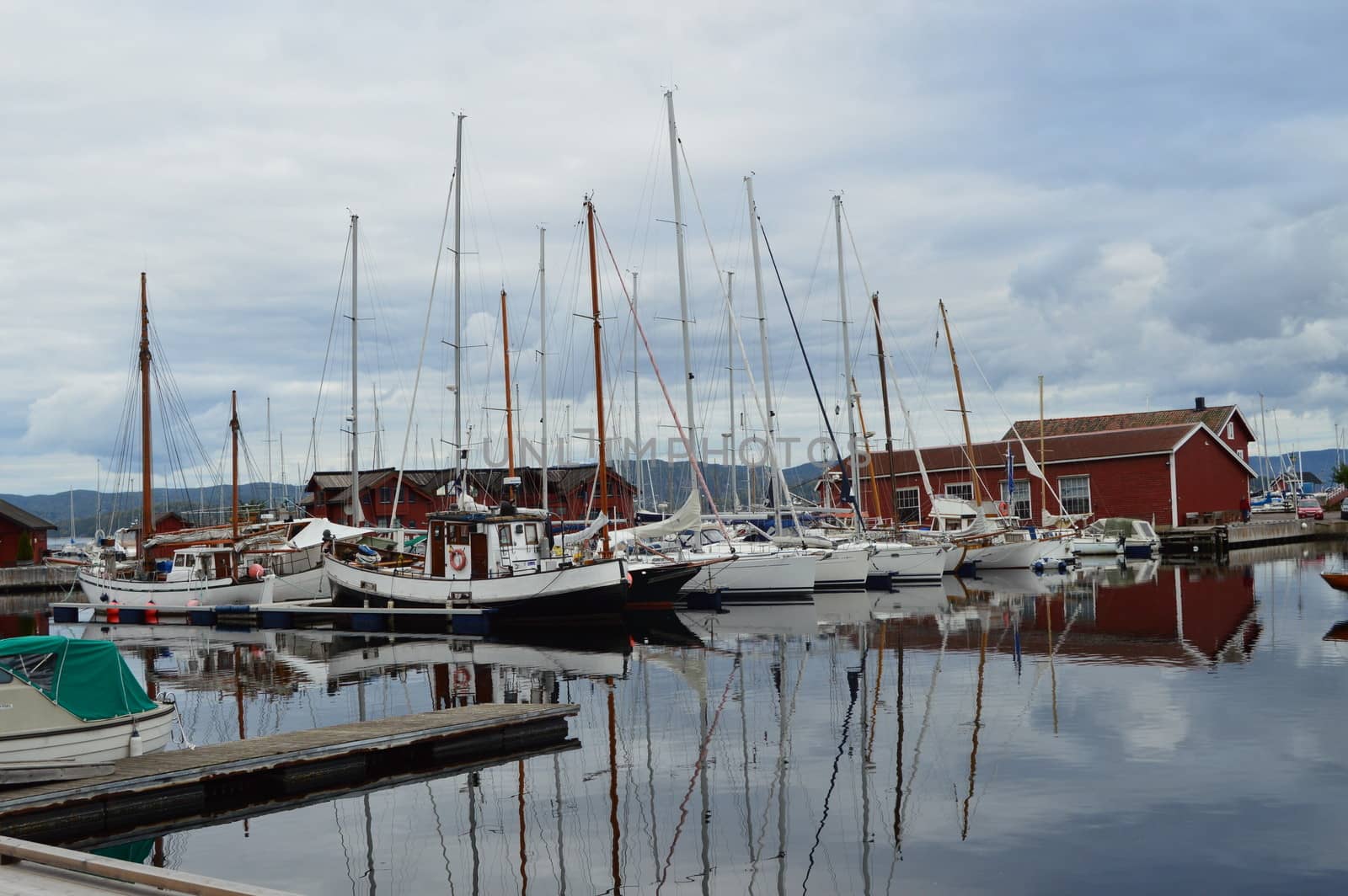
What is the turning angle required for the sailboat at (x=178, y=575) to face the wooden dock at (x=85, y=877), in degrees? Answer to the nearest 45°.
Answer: approximately 90° to its left

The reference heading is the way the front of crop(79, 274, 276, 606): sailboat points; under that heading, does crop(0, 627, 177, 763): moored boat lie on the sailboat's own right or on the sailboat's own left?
on the sailboat's own left

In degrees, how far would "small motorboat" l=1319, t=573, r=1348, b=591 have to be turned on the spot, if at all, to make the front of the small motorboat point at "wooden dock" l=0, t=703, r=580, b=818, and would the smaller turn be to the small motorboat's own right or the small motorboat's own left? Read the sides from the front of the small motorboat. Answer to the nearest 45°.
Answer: approximately 45° to the small motorboat's own left

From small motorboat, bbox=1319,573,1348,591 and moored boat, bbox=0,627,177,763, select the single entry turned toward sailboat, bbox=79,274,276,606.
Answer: the small motorboat

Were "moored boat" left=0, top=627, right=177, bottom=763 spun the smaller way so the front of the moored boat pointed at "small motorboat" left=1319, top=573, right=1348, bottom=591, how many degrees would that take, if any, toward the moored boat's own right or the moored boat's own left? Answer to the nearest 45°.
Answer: approximately 180°

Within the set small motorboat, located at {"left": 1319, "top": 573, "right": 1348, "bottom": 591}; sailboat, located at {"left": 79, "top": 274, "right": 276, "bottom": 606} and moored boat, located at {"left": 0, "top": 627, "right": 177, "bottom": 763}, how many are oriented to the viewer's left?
3

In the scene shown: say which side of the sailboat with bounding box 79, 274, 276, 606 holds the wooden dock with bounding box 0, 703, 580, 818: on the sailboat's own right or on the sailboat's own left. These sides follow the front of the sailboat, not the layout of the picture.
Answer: on the sailboat's own left

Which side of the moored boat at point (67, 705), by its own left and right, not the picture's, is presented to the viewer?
left

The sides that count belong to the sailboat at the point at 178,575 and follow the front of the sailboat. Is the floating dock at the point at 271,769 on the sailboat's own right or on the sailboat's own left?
on the sailboat's own left

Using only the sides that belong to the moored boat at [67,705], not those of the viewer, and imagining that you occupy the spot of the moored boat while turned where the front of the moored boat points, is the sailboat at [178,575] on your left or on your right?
on your right

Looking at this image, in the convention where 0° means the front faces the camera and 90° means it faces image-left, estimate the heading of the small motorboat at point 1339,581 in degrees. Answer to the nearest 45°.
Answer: approximately 90°

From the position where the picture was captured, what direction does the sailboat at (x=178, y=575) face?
facing to the left of the viewer
